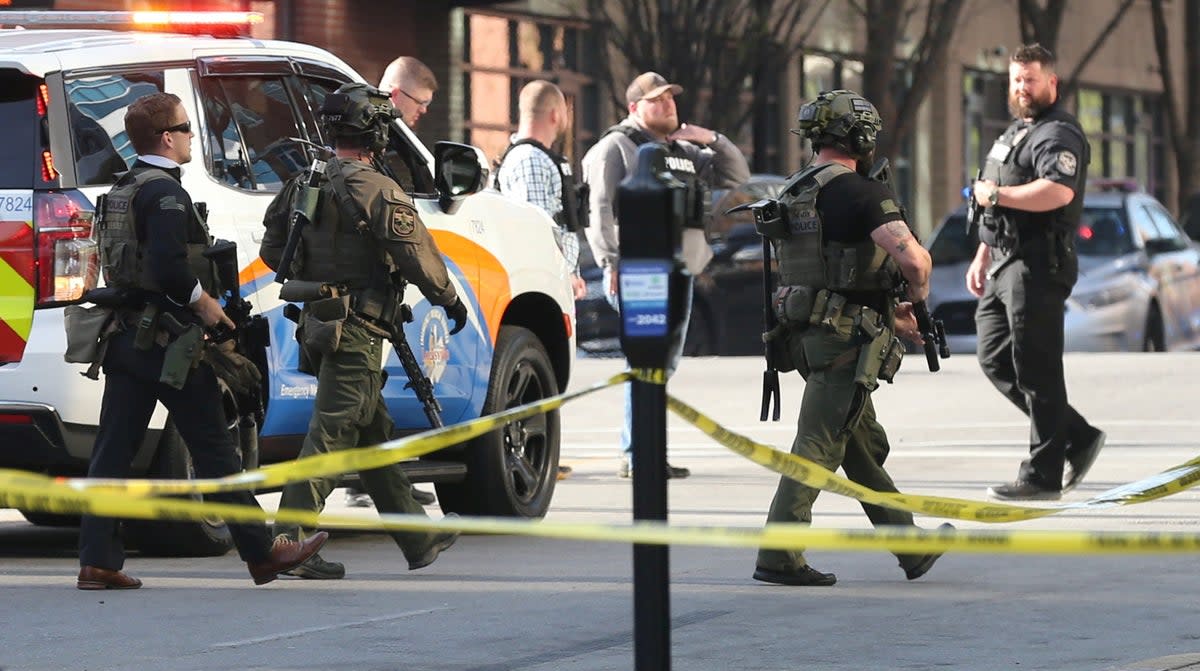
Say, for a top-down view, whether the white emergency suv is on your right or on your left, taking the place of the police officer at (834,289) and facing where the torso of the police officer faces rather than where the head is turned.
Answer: on your left

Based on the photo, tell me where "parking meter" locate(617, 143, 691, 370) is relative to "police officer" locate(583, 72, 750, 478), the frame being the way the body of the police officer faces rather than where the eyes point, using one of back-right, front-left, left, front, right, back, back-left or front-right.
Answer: front-right

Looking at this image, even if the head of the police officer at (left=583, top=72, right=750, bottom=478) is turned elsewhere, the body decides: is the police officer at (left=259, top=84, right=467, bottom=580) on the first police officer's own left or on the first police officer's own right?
on the first police officer's own right

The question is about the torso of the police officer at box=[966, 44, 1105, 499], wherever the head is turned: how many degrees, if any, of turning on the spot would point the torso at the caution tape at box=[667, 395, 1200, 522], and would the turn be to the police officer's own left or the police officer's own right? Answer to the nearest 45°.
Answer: approximately 45° to the police officer's own left

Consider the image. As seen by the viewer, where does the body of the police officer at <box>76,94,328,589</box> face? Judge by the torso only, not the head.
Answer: to the viewer's right

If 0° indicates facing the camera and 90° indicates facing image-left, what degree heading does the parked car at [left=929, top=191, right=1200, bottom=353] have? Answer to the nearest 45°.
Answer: approximately 45°

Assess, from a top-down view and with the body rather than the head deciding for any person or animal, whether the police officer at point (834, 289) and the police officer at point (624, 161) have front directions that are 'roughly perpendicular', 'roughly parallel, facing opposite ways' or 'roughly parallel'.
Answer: roughly perpendicular

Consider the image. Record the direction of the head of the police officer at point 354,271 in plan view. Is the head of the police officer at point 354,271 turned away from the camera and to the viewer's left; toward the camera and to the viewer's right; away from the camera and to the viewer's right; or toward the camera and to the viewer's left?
away from the camera and to the viewer's right

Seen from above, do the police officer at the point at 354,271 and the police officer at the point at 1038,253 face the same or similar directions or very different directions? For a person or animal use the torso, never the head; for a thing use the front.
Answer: very different directions

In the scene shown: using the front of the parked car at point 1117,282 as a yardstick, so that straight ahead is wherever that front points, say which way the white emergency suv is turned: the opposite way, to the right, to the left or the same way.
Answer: the opposite way

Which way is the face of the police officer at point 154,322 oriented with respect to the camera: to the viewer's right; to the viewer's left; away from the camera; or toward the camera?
to the viewer's right

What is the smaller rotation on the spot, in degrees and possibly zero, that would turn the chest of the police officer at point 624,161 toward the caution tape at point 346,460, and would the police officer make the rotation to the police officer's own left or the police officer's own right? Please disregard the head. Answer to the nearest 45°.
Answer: approximately 45° to the police officer's own right

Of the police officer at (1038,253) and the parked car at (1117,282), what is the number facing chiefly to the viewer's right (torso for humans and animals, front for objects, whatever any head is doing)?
0

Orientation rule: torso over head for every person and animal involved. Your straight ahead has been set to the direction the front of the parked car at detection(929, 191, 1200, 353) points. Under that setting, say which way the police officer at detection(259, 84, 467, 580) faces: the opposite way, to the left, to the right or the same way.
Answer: the opposite way

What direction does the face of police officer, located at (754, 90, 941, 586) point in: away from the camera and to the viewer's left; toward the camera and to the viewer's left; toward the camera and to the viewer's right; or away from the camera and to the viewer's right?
away from the camera and to the viewer's right
